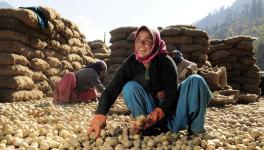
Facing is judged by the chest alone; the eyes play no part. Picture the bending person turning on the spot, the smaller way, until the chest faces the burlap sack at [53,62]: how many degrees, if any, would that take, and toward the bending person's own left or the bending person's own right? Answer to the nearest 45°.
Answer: approximately 90° to the bending person's own left

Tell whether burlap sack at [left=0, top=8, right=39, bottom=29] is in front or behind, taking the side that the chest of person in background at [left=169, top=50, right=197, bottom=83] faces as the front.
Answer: in front

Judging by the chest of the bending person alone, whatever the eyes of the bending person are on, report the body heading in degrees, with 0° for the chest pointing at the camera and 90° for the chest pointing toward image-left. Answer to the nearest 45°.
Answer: approximately 270°

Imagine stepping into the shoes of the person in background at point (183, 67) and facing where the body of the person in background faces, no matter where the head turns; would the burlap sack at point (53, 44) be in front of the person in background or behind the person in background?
in front

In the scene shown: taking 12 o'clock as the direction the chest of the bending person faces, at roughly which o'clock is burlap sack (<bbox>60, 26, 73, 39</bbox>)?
The burlap sack is roughly at 9 o'clock from the bending person.

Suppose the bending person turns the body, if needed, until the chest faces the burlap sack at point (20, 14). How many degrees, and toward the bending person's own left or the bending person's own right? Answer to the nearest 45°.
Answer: approximately 135° to the bending person's own left

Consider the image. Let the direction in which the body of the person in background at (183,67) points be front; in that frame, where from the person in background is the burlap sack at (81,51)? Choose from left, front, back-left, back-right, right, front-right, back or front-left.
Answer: front-right

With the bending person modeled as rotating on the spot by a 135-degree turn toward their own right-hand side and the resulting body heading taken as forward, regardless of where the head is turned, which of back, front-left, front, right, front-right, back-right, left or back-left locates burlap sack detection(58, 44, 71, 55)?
back-right
